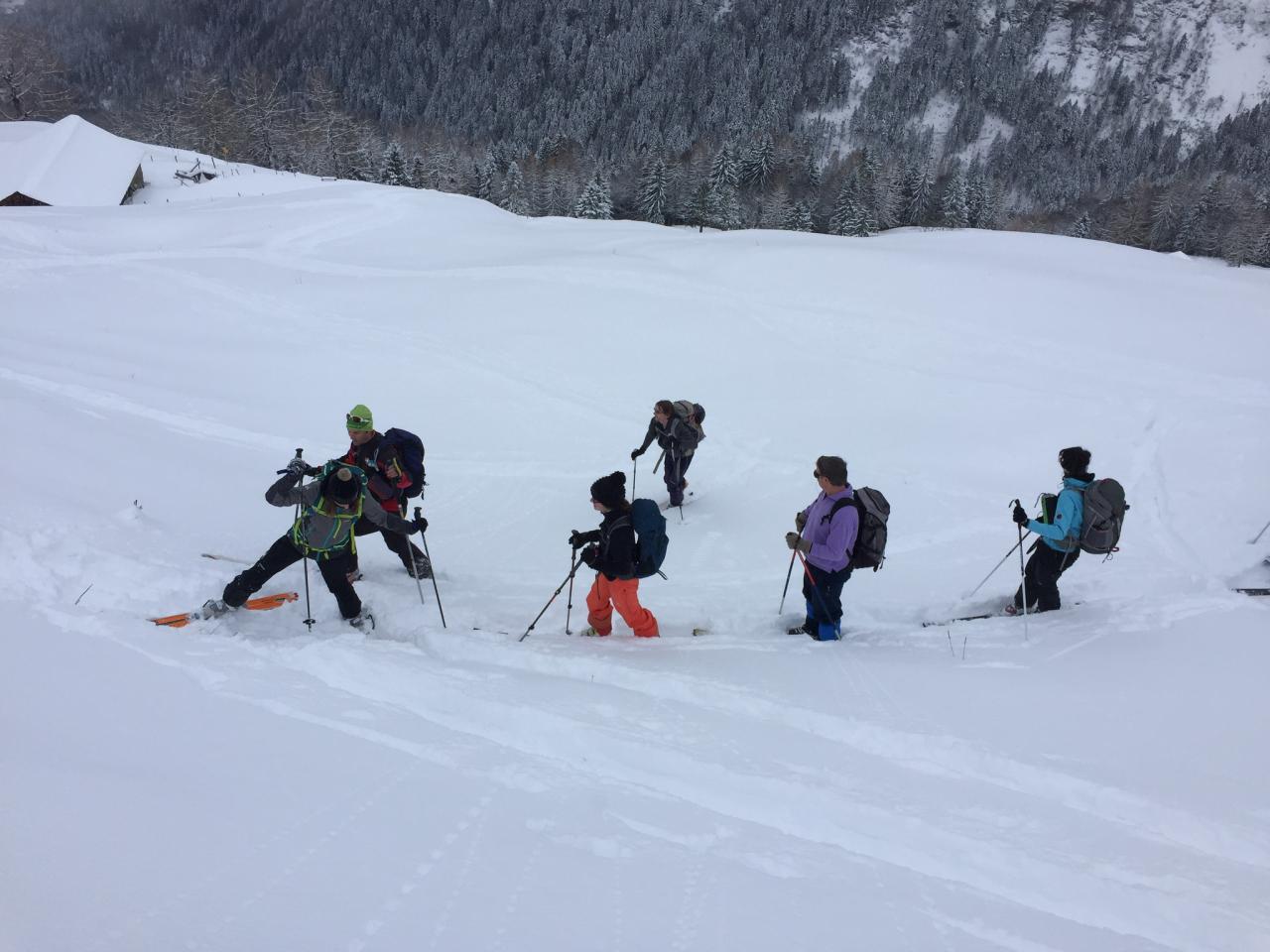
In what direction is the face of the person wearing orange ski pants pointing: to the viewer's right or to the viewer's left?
to the viewer's left

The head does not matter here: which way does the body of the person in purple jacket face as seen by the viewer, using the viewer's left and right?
facing to the left of the viewer

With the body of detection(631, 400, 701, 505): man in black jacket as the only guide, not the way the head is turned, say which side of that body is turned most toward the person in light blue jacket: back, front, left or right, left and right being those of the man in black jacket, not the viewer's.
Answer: left

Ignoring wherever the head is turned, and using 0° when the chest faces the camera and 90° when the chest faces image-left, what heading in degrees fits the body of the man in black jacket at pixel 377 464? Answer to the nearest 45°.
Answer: approximately 45°

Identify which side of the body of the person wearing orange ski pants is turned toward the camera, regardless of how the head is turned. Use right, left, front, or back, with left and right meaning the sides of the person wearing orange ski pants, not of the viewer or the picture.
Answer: left
